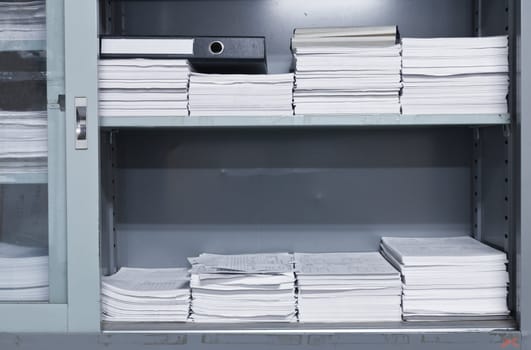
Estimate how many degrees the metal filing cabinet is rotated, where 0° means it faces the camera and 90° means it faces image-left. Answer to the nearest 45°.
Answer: approximately 0°

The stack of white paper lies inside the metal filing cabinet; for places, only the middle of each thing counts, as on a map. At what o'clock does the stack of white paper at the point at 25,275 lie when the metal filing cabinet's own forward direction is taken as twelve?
The stack of white paper is roughly at 2 o'clock from the metal filing cabinet.
